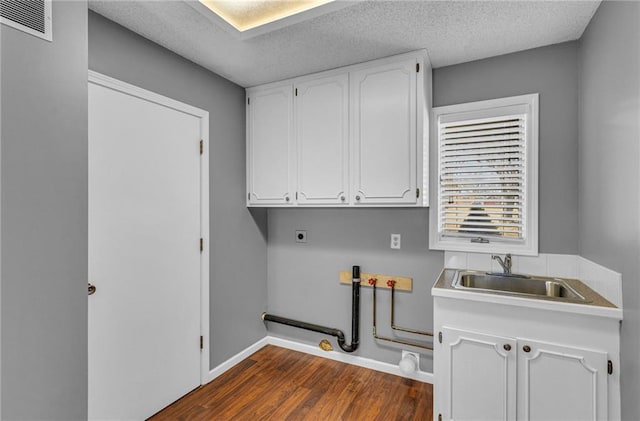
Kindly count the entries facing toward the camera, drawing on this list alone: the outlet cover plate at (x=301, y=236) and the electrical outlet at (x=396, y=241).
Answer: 2

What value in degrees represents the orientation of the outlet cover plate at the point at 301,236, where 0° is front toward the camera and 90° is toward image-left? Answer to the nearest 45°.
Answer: approximately 0°

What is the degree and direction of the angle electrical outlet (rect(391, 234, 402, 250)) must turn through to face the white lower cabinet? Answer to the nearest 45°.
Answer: approximately 45° to its left

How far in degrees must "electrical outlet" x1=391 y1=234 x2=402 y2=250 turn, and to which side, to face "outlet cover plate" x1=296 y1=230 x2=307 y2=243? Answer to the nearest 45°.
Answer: approximately 90° to its right

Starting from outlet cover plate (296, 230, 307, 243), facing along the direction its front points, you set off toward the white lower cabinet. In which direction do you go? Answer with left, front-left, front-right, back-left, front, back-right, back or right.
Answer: front-left

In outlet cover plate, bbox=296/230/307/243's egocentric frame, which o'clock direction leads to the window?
The window is roughly at 10 o'clock from the outlet cover plate.

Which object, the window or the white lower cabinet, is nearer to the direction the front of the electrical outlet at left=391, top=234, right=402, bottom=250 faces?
the white lower cabinet

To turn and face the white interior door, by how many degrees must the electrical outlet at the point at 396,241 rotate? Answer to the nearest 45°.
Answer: approximately 45° to its right

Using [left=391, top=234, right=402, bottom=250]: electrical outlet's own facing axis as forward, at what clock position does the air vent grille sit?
The air vent grille is roughly at 1 o'clock from the electrical outlet.
